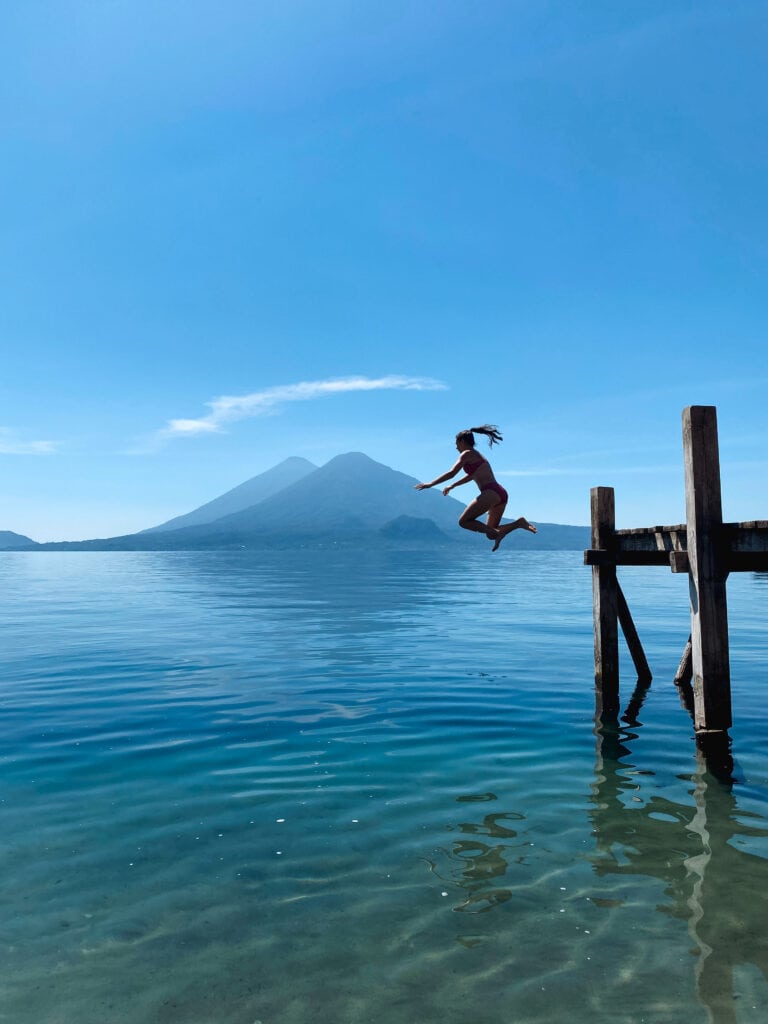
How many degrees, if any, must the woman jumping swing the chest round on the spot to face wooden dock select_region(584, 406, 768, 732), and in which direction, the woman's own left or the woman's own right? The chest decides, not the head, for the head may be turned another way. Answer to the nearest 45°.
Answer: approximately 135° to the woman's own left

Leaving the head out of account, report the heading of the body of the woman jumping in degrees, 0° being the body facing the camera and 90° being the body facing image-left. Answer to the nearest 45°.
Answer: approximately 90°
